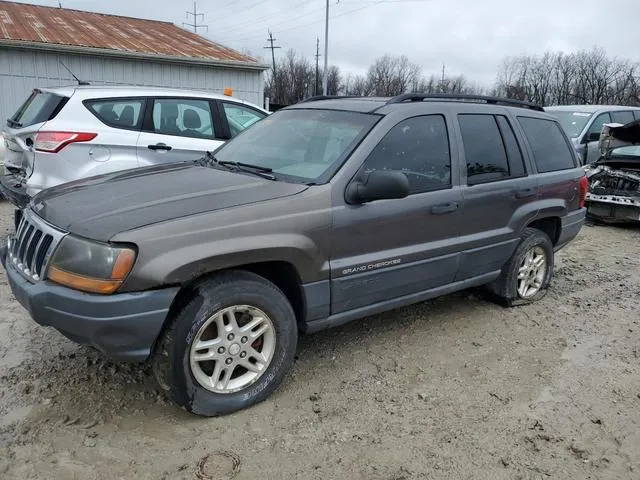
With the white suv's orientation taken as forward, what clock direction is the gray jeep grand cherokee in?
The gray jeep grand cherokee is roughly at 4 o'clock from the white suv.

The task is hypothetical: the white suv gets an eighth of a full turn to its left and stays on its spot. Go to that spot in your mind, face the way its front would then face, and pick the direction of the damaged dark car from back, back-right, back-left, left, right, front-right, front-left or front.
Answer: right

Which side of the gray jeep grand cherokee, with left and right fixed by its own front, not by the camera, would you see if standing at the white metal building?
right

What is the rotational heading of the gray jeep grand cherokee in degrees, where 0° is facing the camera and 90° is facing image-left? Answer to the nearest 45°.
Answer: approximately 45°

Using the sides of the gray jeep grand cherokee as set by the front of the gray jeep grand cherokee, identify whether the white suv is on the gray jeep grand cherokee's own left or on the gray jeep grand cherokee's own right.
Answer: on the gray jeep grand cherokee's own right

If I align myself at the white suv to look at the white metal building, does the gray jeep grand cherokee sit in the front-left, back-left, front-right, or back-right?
back-right

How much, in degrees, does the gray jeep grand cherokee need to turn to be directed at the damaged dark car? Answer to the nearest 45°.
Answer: approximately 180°

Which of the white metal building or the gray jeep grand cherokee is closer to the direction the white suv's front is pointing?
the white metal building

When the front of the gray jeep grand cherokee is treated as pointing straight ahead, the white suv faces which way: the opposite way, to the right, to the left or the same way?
the opposite way

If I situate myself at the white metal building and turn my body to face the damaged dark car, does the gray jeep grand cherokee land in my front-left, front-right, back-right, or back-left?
front-right

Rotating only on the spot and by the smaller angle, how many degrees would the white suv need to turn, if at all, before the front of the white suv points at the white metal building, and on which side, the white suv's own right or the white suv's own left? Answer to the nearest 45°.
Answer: approximately 45° to the white suv's own left

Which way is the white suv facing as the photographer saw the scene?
facing away from the viewer and to the right of the viewer
